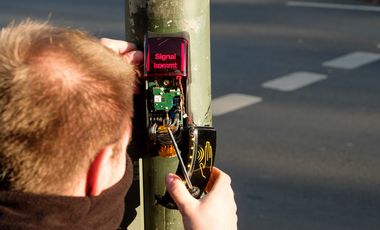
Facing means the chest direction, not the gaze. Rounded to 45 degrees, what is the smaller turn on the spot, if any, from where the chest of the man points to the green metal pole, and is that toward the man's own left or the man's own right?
0° — they already face it

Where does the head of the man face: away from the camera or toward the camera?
away from the camera

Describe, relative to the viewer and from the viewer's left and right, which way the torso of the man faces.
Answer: facing away from the viewer and to the right of the viewer
